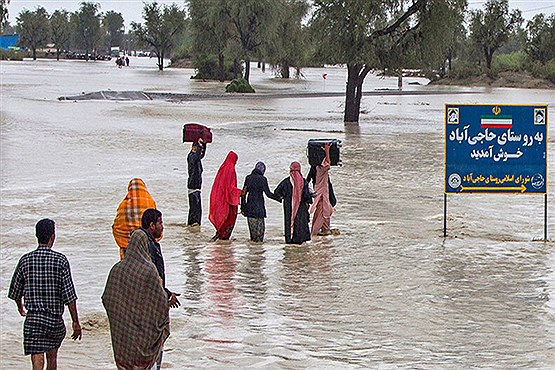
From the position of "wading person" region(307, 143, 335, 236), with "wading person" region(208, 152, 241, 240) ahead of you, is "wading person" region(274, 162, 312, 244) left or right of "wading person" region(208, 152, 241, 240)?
left

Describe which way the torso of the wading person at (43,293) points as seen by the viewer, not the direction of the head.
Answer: away from the camera

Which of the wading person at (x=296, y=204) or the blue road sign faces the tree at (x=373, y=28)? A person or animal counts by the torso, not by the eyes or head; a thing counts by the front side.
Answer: the wading person

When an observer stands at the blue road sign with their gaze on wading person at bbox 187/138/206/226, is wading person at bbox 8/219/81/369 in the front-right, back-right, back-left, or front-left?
front-left

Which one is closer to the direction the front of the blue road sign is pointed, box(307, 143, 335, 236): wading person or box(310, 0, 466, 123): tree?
the wading person

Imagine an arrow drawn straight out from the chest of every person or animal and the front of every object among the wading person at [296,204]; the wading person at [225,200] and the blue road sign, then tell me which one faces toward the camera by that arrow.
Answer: the blue road sign

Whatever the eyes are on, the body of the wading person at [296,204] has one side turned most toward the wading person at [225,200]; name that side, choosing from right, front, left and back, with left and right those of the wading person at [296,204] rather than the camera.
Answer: left

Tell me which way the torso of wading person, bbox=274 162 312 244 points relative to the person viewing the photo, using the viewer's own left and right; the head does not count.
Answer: facing away from the viewer

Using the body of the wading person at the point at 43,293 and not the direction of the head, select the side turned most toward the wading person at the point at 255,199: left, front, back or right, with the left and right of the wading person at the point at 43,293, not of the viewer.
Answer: front

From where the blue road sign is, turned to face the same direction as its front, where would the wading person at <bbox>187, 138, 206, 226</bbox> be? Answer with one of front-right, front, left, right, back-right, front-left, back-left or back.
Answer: right

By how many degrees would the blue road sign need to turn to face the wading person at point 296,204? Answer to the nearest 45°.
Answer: approximately 45° to its right

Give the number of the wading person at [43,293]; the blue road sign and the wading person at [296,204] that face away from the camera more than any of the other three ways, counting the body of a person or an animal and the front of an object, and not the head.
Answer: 2

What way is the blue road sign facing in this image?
toward the camera

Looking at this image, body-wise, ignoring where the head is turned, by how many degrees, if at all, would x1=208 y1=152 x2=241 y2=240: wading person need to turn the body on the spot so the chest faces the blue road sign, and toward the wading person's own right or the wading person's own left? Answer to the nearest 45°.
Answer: approximately 45° to the wading person's own right

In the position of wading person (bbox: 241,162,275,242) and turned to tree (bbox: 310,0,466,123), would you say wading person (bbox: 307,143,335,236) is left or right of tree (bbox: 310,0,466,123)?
right

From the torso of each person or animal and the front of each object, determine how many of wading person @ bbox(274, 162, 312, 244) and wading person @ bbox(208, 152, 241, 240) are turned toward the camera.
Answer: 0

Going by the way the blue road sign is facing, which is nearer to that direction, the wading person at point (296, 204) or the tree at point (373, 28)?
the wading person

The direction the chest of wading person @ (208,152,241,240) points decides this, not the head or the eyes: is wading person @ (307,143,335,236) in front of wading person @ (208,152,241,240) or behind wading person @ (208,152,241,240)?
in front

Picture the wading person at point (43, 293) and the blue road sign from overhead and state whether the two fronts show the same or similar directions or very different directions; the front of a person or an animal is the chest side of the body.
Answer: very different directions

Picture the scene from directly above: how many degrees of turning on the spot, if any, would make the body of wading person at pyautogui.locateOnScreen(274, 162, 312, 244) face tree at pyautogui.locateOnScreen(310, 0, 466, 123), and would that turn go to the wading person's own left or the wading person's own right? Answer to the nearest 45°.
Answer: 0° — they already face it

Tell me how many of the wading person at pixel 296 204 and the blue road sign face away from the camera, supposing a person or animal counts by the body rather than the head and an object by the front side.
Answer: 1
